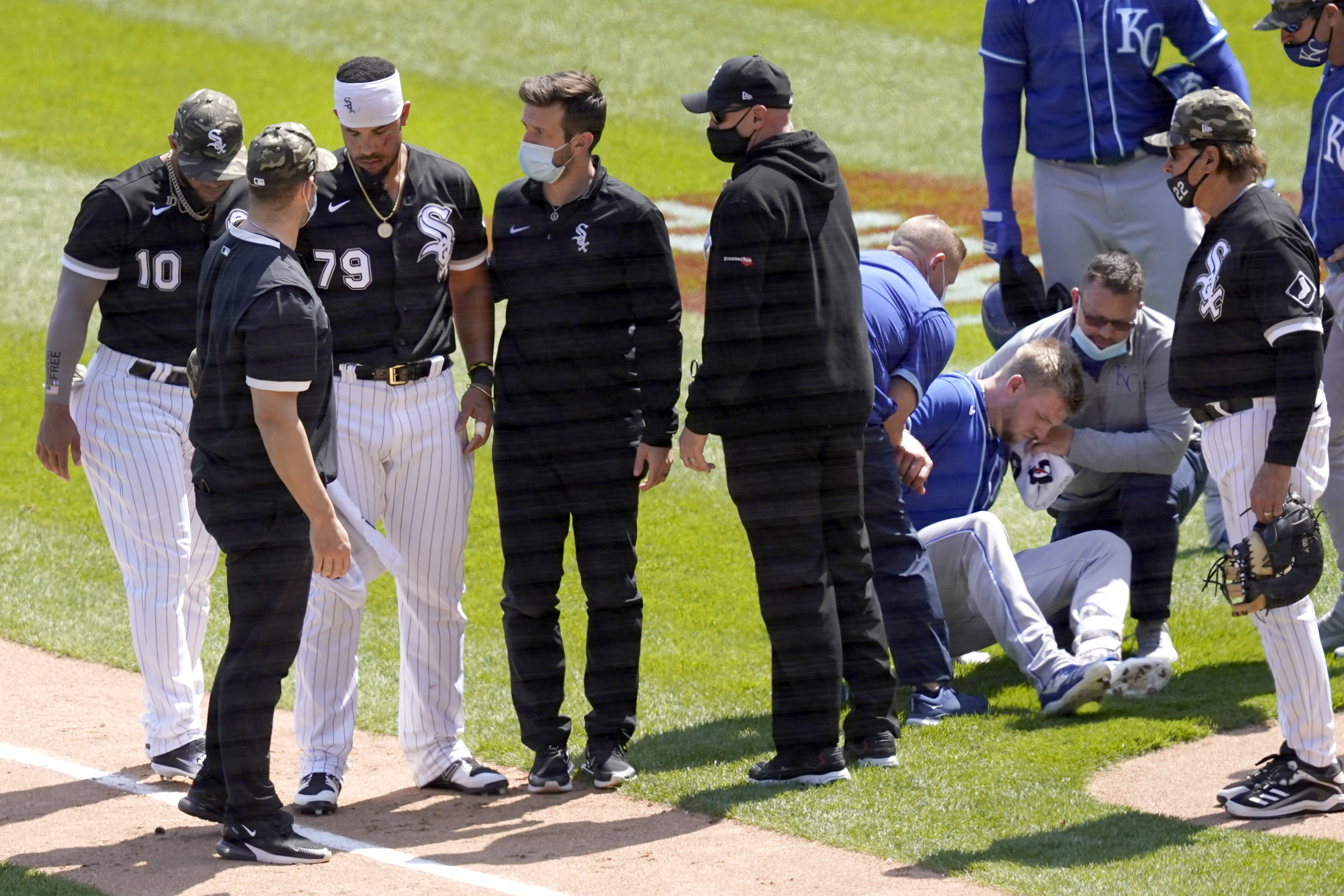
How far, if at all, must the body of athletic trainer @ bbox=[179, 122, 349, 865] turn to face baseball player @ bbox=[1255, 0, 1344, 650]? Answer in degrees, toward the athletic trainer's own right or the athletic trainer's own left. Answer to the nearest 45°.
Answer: approximately 45° to the athletic trainer's own right

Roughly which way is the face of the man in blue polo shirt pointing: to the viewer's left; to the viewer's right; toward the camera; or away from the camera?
to the viewer's right

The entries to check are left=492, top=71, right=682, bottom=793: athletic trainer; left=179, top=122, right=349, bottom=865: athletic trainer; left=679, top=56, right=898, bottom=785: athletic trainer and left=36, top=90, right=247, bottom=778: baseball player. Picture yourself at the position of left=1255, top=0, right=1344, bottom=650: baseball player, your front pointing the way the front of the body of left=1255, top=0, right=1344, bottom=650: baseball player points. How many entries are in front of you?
4

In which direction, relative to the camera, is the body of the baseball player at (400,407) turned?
toward the camera

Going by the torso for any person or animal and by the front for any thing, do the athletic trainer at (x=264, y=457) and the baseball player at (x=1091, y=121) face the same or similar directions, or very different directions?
very different directions

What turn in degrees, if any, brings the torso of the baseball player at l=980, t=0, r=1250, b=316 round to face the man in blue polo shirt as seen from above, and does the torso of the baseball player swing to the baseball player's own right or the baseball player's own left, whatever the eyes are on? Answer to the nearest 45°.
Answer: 0° — they already face them

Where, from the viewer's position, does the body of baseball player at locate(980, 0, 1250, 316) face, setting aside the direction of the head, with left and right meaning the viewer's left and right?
facing the viewer

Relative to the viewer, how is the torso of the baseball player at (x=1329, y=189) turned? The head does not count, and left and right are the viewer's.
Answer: facing the viewer and to the left of the viewer

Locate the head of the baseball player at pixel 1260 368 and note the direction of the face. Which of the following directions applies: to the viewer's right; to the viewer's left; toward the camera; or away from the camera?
to the viewer's left

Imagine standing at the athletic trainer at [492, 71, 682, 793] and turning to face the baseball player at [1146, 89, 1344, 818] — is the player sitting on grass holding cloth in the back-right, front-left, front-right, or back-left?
front-left

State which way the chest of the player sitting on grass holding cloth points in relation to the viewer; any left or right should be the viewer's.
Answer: facing the viewer and to the right of the viewer

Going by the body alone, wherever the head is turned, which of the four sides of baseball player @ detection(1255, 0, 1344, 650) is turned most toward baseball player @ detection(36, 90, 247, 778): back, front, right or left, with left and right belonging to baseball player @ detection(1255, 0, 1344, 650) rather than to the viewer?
front

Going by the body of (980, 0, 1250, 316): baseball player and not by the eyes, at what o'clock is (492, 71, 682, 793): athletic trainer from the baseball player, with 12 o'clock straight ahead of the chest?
The athletic trainer is roughly at 1 o'clock from the baseball player.

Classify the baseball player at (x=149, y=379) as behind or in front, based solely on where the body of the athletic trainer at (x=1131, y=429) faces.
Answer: in front

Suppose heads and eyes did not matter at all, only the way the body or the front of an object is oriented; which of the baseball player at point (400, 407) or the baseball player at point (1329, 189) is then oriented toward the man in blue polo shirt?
the baseball player at point (1329, 189)

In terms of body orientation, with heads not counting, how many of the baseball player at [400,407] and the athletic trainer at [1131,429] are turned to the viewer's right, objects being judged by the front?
0

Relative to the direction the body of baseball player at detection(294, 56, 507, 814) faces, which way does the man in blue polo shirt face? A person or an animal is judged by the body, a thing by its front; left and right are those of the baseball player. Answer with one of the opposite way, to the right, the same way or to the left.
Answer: to the left

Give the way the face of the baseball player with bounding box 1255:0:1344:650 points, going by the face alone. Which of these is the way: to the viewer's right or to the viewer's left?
to the viewer's left
